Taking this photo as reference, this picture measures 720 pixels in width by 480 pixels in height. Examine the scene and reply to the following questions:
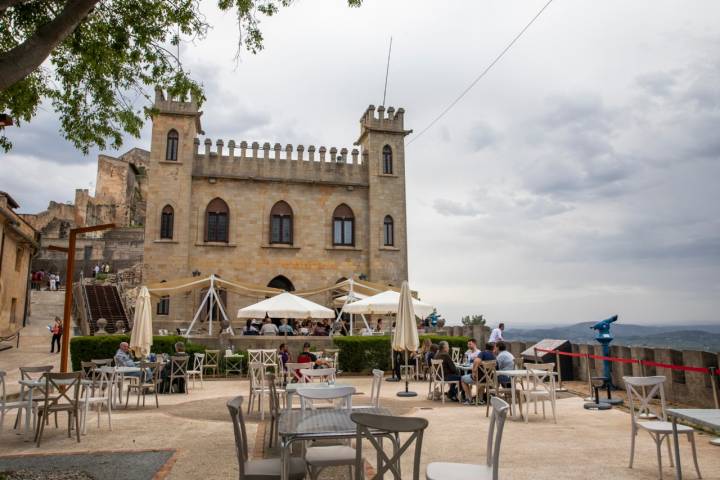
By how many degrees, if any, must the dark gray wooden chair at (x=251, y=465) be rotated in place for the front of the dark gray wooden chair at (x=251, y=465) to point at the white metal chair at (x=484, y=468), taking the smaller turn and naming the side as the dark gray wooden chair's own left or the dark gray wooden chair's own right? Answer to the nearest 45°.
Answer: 0° — it already faces it

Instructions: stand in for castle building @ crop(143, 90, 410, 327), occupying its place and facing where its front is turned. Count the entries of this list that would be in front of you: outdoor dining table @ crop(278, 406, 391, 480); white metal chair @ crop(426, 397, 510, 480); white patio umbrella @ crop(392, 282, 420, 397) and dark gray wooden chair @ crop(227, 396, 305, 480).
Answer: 4

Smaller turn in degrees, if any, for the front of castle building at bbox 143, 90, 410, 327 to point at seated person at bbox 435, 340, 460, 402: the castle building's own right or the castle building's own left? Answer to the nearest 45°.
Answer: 0° — it already faces them

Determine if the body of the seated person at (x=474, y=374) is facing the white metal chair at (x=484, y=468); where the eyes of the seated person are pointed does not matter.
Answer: no

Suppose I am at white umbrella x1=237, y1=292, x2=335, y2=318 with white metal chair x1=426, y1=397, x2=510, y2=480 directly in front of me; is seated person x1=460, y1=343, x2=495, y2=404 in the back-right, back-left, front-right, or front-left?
front-left

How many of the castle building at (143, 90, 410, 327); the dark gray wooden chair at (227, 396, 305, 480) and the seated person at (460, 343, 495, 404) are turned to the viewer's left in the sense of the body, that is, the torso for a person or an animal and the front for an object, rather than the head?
1

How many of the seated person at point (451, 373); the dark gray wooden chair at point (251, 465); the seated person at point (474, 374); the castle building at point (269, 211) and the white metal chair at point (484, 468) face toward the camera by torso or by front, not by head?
1

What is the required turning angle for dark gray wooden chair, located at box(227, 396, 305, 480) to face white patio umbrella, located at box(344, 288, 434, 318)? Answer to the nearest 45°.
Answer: approximately 90° to its left

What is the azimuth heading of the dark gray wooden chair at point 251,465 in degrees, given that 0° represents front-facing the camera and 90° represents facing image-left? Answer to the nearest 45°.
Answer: approximately 270°

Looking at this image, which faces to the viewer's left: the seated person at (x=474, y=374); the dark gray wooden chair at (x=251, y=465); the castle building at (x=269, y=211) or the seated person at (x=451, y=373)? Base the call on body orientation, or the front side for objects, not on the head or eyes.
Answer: the seated person at (x=474, y=374)

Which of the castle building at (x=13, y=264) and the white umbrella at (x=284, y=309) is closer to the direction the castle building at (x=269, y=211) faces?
the white umbrella

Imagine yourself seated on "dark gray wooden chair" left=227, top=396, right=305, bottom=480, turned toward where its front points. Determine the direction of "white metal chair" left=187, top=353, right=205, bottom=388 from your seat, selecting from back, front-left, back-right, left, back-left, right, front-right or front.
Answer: left

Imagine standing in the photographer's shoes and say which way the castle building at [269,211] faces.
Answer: facing the viewer
